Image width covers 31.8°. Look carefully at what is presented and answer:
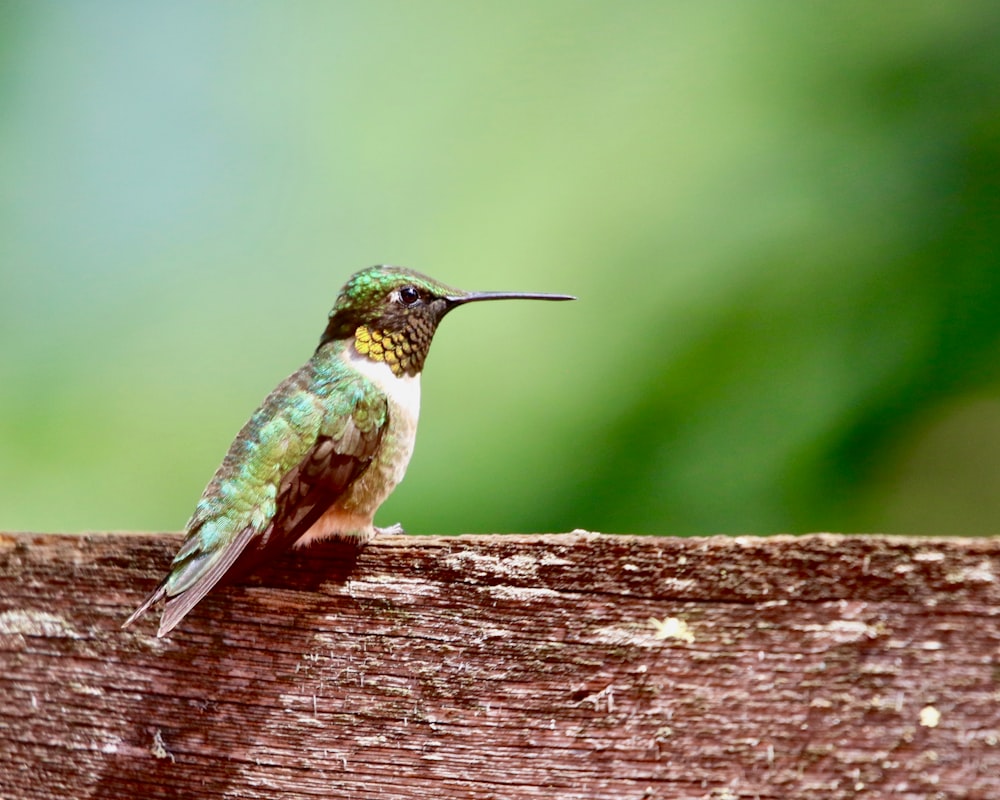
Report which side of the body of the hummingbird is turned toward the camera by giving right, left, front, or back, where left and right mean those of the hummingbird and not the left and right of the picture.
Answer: right
